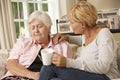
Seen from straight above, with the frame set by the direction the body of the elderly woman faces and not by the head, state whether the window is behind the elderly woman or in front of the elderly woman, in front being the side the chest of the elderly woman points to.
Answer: behind

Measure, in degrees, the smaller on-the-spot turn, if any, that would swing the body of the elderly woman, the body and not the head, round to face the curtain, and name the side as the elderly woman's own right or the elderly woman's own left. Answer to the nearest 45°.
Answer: approximately 135° to the elderly woman's own right

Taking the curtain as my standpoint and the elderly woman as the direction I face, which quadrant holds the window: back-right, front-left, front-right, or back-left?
front-left

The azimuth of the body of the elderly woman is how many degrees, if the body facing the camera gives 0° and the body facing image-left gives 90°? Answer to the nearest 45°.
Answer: approximately 0°
